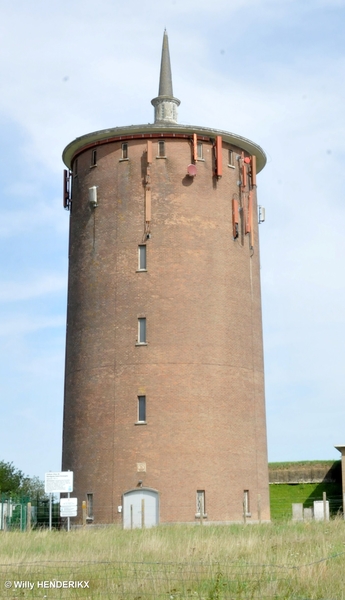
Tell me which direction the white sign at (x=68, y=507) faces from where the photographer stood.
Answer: facing the viewer
